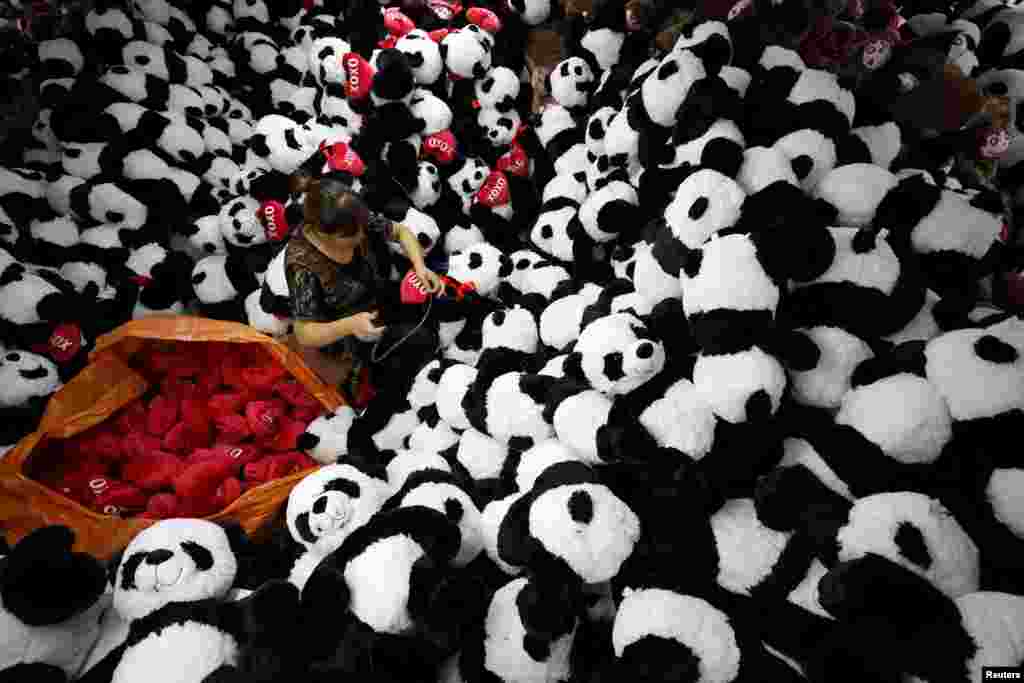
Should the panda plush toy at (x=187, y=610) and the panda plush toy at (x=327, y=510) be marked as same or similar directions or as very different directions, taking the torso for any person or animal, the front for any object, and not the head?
same or similar directions

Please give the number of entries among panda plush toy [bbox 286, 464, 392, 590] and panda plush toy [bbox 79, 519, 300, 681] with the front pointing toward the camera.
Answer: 2

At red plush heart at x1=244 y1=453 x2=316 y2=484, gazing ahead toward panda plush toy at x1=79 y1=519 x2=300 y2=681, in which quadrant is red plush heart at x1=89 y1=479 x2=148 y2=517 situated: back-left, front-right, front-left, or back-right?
front-right

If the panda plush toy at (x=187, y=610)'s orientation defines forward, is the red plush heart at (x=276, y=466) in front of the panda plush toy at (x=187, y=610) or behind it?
behind

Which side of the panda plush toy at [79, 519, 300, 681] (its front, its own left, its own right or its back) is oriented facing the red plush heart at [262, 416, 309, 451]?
back

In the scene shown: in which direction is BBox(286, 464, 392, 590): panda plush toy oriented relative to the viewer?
toward the camera

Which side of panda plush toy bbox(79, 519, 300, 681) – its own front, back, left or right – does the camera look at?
front

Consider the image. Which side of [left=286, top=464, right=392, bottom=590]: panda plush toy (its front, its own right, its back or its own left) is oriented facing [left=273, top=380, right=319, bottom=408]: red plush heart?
back

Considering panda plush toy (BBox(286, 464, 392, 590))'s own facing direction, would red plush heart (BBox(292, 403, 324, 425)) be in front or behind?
behind

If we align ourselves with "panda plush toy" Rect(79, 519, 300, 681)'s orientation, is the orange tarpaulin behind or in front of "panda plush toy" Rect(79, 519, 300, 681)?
behind

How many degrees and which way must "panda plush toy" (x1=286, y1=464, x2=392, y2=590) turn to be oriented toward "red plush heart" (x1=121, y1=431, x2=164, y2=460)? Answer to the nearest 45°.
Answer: approximately 135° to its right
